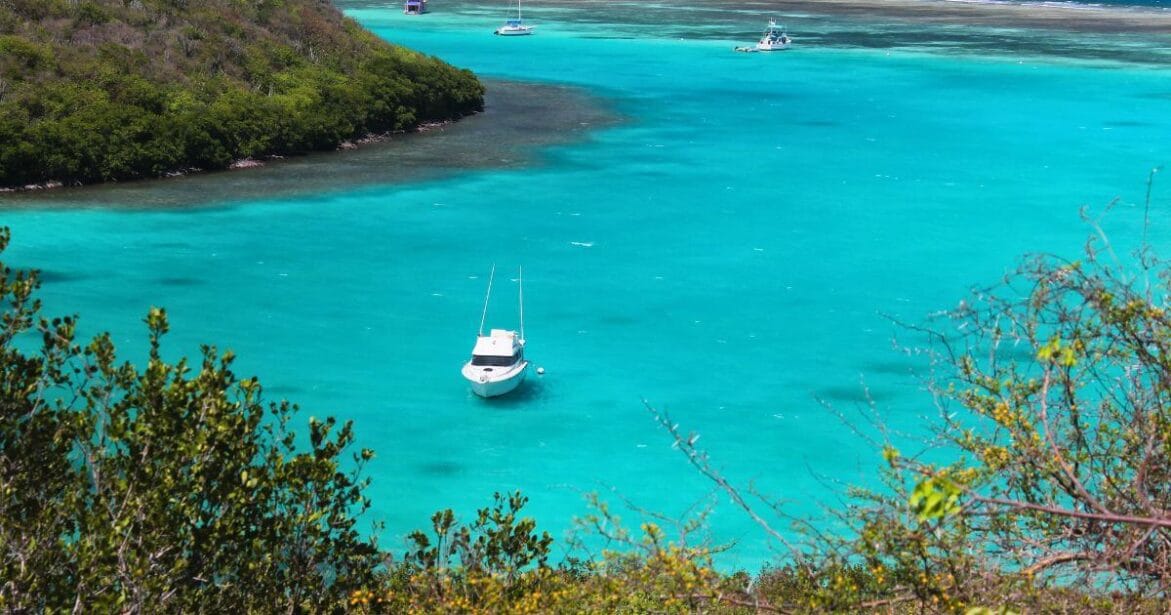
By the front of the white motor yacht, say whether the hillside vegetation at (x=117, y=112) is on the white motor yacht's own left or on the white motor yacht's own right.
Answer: on the white motor yacht's own right

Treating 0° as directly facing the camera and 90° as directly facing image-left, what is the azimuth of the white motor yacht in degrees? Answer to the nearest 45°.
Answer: approximately 45°
